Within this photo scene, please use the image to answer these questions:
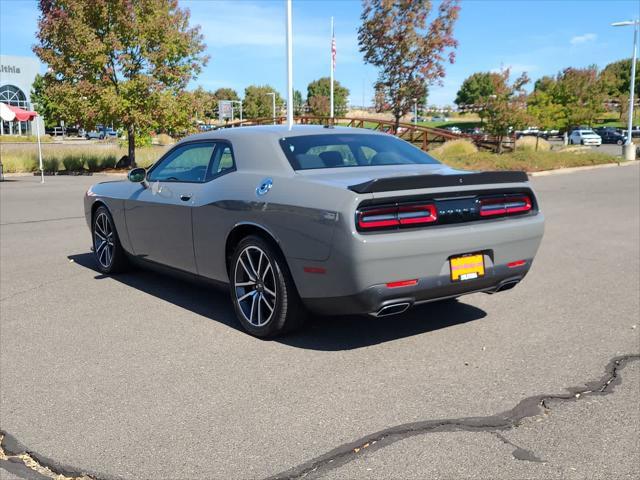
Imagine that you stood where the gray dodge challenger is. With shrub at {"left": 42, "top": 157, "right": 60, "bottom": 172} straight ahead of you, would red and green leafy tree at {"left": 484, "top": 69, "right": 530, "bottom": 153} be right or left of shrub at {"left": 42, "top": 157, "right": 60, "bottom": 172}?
right

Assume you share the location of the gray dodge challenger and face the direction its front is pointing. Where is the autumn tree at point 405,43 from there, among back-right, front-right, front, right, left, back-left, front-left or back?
front-right

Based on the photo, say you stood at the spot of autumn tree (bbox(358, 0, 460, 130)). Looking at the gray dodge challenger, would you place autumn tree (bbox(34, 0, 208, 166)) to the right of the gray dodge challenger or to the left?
right

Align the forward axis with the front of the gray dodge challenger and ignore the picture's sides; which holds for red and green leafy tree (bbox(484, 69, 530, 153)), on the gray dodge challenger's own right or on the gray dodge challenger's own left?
on the gray dodge challenger's own right

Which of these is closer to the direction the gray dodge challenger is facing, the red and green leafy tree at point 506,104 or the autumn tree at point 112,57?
the autumn tree

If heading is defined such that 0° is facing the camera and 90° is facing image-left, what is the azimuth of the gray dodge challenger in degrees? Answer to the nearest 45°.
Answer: approximately 135°

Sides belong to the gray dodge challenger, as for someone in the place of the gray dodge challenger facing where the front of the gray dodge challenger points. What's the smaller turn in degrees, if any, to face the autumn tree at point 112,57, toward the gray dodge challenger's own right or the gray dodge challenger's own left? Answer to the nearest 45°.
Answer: approximately 45° to the gray dodge challenger's own right

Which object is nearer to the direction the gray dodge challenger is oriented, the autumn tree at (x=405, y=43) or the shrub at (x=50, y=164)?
the shrub

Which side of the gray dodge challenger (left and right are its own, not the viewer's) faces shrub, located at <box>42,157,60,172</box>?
front
